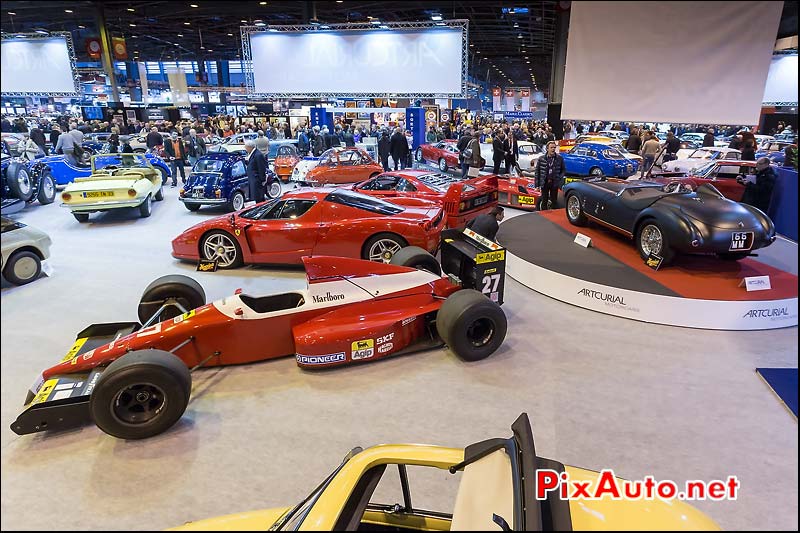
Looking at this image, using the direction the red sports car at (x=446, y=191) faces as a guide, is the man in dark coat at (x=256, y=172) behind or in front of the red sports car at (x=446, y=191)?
in front

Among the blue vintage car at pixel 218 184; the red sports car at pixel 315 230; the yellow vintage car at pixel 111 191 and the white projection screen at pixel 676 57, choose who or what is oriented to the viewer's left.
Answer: the red sports car

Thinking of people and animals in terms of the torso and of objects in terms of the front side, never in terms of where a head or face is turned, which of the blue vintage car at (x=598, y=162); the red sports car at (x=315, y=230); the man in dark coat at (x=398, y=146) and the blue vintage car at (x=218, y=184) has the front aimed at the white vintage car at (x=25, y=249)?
the red sports car

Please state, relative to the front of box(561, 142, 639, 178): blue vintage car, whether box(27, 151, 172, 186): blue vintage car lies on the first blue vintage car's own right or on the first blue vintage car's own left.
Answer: on the first blue vintage car's own left

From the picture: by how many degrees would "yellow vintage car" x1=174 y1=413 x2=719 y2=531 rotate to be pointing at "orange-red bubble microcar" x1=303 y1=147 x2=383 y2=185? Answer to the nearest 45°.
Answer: approximately 90° to its right

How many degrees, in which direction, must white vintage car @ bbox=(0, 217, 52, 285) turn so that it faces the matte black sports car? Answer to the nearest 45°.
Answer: approximately 45° to its right

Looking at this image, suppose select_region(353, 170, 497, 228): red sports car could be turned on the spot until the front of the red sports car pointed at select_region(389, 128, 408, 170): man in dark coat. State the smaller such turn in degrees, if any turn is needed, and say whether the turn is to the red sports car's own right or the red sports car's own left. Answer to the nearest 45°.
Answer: approximately 45° to the red sports car's own right
